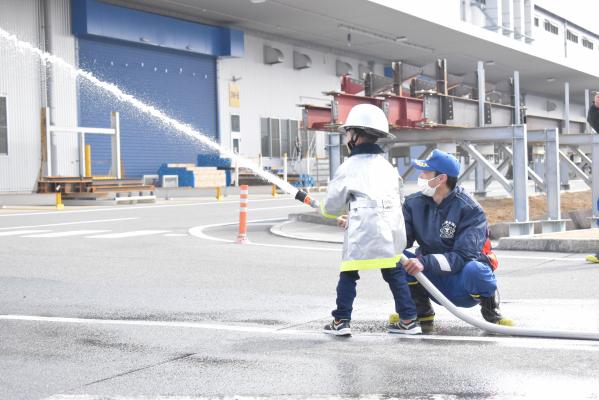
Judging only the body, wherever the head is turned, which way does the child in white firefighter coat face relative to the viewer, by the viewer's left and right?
facing away from the viewer and to the left of the viewer

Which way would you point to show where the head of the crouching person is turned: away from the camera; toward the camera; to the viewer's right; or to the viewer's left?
to the viewer's left

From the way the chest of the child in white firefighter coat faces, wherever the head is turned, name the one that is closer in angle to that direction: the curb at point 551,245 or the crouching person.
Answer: the curb

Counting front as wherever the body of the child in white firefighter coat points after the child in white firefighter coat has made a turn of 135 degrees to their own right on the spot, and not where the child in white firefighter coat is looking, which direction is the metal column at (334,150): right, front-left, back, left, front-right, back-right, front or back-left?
left

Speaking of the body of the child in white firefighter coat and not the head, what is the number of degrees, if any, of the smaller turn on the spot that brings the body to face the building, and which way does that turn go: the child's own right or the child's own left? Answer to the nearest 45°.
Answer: approximately 45° to the child's own right

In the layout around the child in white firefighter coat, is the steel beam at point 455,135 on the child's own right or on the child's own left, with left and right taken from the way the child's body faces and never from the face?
on the child's own right

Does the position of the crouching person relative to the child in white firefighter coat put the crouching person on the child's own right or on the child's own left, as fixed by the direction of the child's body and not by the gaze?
on the child's own right

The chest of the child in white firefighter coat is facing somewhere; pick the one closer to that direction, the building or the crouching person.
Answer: the building

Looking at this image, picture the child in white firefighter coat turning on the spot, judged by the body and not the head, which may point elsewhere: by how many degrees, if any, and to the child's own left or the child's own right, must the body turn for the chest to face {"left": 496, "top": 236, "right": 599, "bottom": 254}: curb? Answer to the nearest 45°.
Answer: approximately 90° to the child's own right
